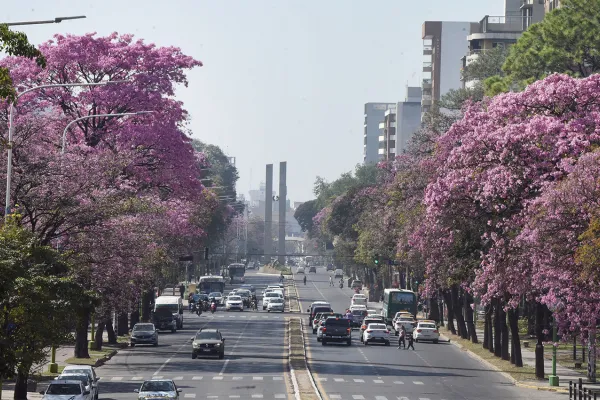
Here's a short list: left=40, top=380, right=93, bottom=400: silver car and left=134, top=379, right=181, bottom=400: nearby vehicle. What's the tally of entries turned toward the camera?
2

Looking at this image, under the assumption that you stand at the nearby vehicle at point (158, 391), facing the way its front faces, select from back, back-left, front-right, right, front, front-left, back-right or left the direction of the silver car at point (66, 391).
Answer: right

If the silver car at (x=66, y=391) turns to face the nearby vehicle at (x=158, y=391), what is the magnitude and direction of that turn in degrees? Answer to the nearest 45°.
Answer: approximately 90° to its left

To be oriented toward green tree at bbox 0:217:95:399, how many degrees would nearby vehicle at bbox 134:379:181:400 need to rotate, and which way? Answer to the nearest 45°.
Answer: approximately 45° to its right

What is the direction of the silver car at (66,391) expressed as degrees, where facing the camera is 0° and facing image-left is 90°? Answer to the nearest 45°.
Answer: approximately 0°
